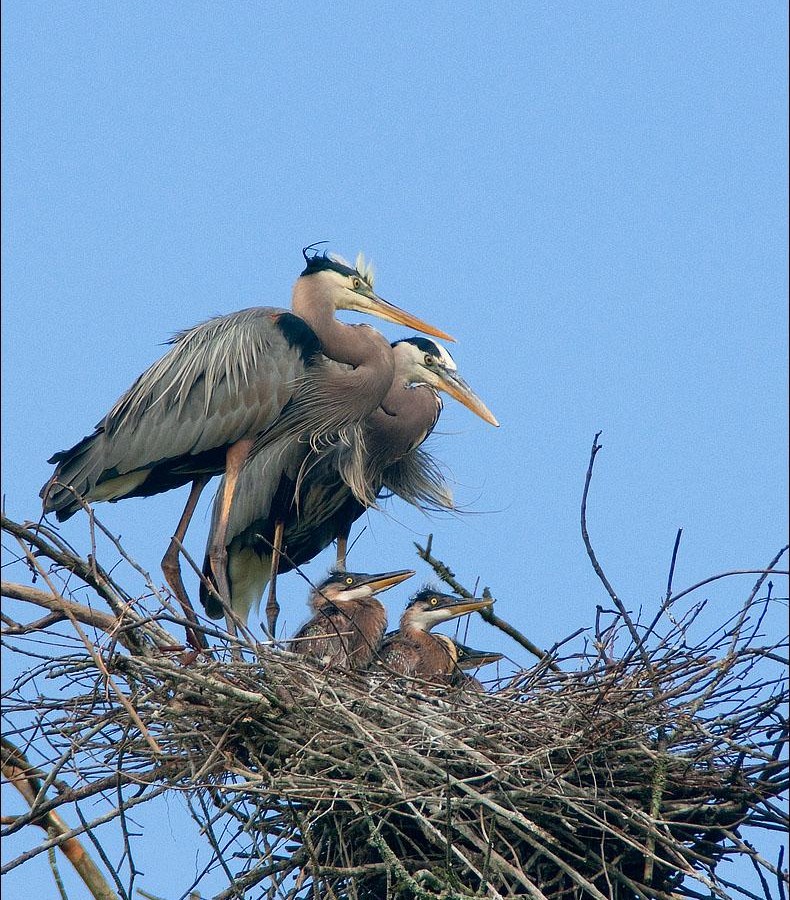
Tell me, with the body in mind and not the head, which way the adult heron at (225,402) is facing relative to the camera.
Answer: to the viewer's right

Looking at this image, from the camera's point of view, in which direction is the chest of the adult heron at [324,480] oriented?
to the viewer's right

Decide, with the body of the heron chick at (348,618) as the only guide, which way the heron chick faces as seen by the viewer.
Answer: to the viewer's right

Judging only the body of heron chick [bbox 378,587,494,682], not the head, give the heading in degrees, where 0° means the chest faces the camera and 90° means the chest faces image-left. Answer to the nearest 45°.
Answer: approximately 270°

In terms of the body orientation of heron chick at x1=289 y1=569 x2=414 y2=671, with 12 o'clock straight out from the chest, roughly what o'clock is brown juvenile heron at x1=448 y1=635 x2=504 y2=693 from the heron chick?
The brown juvenile heron is roughly at 11 o'clock from the heron chick.

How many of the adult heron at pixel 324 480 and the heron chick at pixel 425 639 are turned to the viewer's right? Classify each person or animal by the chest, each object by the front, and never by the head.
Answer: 2
